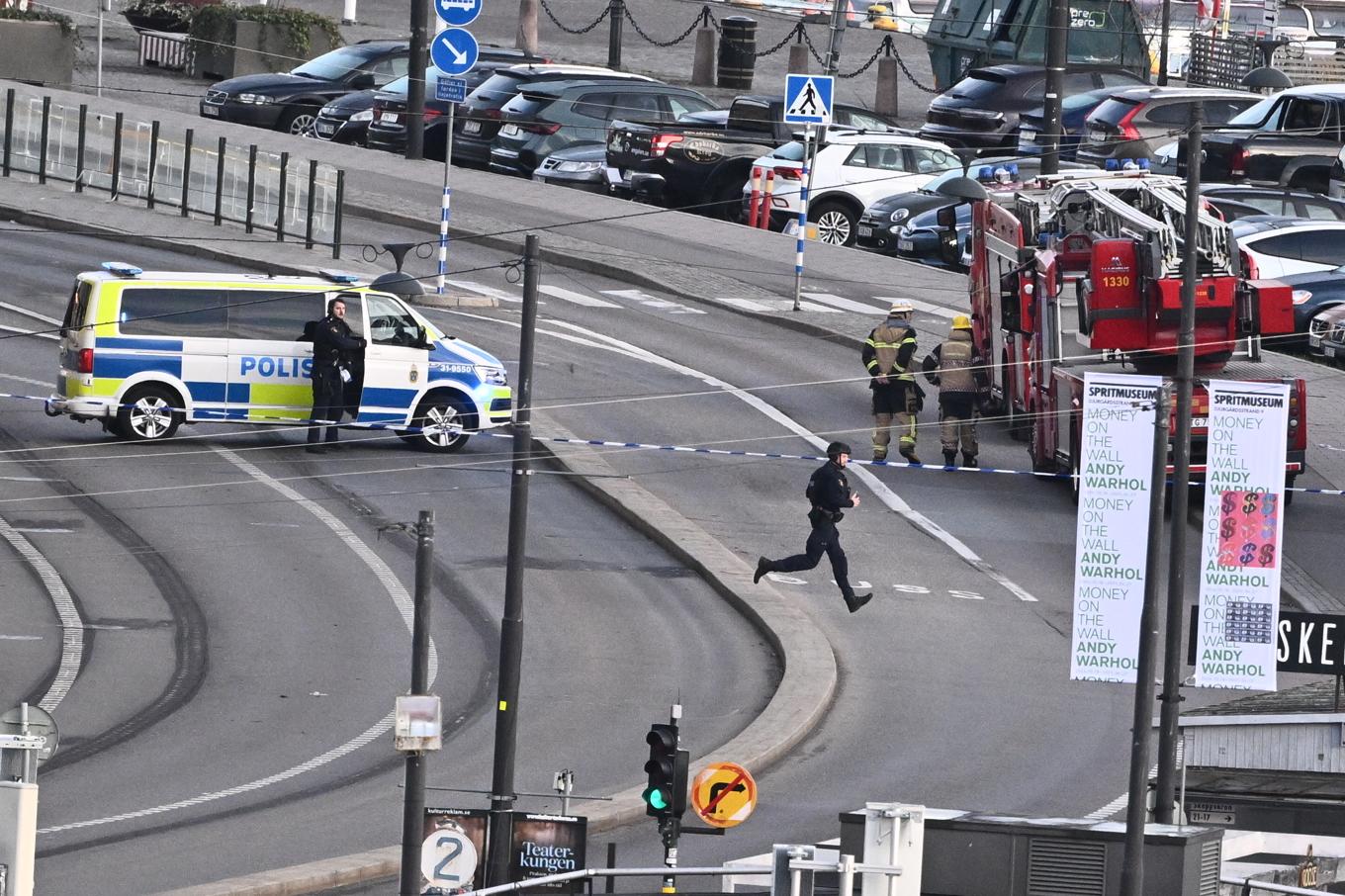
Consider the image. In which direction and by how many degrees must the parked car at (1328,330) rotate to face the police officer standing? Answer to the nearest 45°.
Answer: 0° — it already faces them

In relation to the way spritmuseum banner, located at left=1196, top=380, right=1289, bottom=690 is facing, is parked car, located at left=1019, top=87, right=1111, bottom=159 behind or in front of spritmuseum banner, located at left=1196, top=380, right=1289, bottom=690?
behind

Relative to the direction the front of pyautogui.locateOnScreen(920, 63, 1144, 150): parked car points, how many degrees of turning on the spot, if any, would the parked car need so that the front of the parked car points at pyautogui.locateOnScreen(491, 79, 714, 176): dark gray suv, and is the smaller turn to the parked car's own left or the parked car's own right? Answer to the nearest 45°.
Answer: approximately 135° to the parked car's own left

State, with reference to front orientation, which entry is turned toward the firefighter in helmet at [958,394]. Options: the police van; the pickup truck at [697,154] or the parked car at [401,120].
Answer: the police van

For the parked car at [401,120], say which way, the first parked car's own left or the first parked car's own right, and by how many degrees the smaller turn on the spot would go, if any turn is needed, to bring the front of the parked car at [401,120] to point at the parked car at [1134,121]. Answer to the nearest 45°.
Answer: approximately 45° to the first parked car's own right

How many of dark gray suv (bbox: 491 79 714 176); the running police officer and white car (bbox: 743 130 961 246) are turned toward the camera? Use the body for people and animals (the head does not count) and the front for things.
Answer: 0

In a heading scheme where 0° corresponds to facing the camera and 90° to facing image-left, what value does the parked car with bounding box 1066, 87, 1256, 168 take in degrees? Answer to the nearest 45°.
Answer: approximately 225°

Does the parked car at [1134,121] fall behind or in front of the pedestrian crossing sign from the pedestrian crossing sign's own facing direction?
behind

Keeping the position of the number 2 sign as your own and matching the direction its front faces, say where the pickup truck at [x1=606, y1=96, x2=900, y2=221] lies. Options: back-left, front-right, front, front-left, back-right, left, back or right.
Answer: back

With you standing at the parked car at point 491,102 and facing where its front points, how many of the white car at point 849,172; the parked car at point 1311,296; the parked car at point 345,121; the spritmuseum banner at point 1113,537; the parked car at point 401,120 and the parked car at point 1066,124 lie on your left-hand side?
2

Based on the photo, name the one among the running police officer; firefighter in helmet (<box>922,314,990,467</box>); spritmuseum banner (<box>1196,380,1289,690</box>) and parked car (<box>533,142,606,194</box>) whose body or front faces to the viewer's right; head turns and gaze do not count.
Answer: the running police officer

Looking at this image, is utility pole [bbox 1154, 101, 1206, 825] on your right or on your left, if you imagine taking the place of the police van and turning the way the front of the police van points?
on your right

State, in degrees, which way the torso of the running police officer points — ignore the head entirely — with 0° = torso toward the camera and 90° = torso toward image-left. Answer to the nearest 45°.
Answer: approximately 270°

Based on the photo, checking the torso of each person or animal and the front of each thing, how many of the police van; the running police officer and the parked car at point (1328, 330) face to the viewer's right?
2

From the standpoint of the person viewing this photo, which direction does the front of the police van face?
facing to the right of the viewer

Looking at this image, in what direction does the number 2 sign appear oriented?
toward the camera

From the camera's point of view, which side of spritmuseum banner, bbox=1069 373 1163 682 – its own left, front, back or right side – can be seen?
front

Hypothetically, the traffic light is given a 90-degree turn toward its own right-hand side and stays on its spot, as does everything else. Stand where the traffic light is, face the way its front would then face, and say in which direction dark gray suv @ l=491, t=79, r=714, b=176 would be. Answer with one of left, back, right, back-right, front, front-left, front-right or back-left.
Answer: front-right

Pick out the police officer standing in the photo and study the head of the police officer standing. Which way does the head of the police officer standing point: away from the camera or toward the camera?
toward the camera
